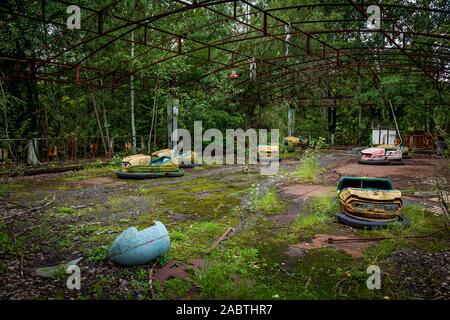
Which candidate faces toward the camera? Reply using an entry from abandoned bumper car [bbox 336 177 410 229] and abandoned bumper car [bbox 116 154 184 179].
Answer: abandoned bumper car [bbox 336 177 410 229]

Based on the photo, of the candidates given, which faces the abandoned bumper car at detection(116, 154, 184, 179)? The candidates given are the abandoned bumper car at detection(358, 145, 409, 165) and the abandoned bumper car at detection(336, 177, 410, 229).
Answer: the abandoned bumper car at detection(358, 145, 409, 165)

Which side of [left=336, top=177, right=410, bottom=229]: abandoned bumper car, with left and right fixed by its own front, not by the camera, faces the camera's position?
front

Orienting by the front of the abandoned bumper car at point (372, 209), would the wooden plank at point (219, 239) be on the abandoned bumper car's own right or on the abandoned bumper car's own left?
on the abandoned bumper car's own right

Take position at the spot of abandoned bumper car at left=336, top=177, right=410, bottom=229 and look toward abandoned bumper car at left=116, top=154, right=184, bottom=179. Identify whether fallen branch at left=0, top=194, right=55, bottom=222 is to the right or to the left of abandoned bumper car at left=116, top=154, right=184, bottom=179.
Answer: left

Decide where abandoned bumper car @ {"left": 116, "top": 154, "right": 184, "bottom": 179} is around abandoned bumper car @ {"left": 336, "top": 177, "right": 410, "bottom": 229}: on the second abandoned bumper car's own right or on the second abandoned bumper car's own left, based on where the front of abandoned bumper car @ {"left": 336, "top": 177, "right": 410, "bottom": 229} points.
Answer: on the second abandoned bumper car's own right

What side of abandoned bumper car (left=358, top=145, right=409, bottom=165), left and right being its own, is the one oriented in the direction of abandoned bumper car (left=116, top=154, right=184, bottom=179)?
front

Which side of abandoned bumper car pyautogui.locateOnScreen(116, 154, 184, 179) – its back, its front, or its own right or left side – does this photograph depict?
left

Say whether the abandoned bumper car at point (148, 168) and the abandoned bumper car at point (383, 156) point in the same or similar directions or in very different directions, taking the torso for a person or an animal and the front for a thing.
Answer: same or similar directions

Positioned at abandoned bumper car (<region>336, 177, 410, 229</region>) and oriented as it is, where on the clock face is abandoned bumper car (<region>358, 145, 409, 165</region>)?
abandoned bumper car (<region>358, 145, 409, 165</region>) is roughly at 6 o'clock from abandoned bumper car (<region>336, 177, 410, 229</region>).

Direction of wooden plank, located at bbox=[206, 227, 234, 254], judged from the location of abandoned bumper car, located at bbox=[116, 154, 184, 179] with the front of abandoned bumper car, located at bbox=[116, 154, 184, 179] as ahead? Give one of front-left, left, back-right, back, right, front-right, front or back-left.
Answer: left

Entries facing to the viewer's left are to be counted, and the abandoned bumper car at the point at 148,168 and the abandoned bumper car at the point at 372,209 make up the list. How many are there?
1
